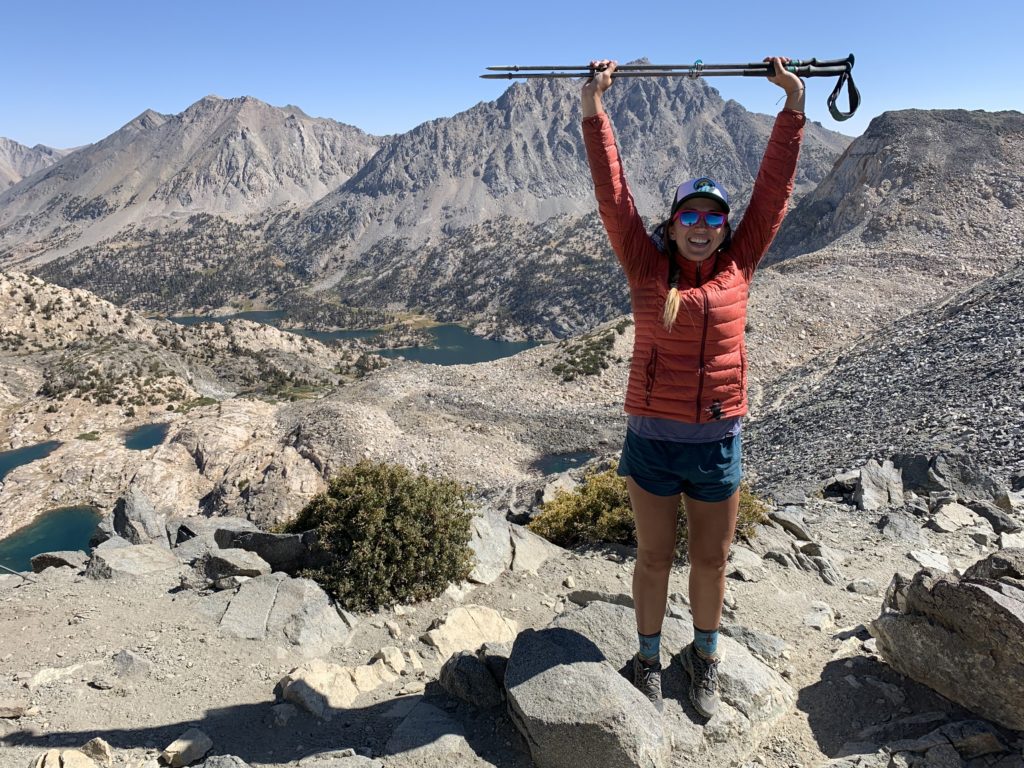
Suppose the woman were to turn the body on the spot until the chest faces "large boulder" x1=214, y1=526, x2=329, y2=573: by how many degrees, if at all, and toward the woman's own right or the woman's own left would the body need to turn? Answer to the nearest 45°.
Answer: approximately 135° to the woman's own right

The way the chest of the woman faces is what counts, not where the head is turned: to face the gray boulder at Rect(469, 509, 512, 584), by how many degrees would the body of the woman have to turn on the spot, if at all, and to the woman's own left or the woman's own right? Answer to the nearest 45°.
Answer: approximately 135° to the woman's own right

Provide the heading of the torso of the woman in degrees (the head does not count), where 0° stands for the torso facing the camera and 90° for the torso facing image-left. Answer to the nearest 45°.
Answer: approximately 0°

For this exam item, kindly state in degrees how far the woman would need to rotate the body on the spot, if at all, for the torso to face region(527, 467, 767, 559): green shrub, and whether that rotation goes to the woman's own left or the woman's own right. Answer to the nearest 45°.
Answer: approximately 180°
